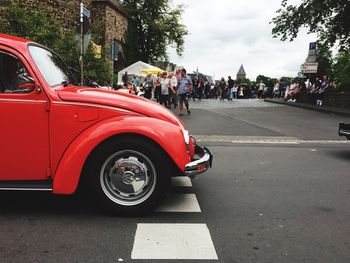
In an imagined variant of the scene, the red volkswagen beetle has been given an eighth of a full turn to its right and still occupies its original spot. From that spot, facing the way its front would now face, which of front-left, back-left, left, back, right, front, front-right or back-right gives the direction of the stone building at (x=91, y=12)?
back-left

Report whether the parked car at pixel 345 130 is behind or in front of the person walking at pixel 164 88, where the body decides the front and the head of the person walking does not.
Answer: in front

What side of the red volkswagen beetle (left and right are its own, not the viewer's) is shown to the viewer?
right

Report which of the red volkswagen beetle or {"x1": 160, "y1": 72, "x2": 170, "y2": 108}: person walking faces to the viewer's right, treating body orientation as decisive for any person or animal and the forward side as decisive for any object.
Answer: the red volkswagen beetle

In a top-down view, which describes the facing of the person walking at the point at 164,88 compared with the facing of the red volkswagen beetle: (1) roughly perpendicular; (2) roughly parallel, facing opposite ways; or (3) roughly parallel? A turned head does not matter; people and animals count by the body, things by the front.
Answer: roughly perpendicular

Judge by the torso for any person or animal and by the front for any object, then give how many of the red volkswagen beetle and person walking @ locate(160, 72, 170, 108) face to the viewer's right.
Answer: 1

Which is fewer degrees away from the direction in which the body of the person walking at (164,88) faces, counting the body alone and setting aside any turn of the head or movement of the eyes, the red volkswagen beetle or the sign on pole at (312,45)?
the red volkswagen beetle

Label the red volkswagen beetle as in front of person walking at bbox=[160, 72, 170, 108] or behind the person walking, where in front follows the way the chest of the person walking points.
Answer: in front
